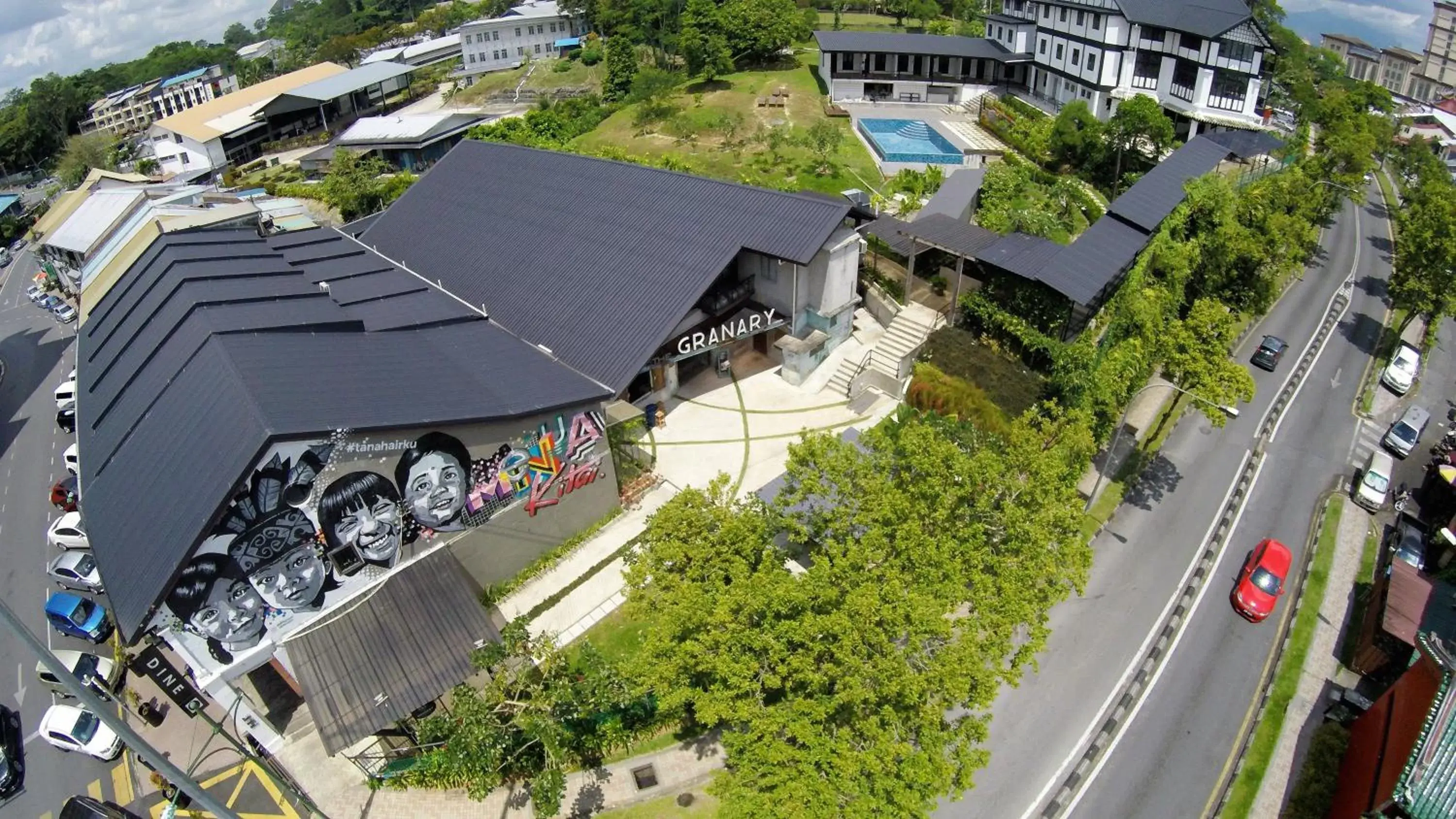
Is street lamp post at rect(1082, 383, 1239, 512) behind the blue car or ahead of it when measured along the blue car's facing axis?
ahead

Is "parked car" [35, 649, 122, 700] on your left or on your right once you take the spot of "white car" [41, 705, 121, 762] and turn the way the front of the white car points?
on your left

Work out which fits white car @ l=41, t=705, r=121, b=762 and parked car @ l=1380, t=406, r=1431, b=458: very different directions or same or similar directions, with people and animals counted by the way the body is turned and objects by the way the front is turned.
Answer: very different directions

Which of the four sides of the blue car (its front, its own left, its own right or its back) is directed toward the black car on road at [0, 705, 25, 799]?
right

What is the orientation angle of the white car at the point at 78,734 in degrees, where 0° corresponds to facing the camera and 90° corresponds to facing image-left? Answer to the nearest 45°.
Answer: approximately 315°

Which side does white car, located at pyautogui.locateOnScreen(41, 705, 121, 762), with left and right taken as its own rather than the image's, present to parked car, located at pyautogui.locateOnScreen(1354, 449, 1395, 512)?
front

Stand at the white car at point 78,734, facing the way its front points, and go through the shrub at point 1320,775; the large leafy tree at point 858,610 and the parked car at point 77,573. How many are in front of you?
2
